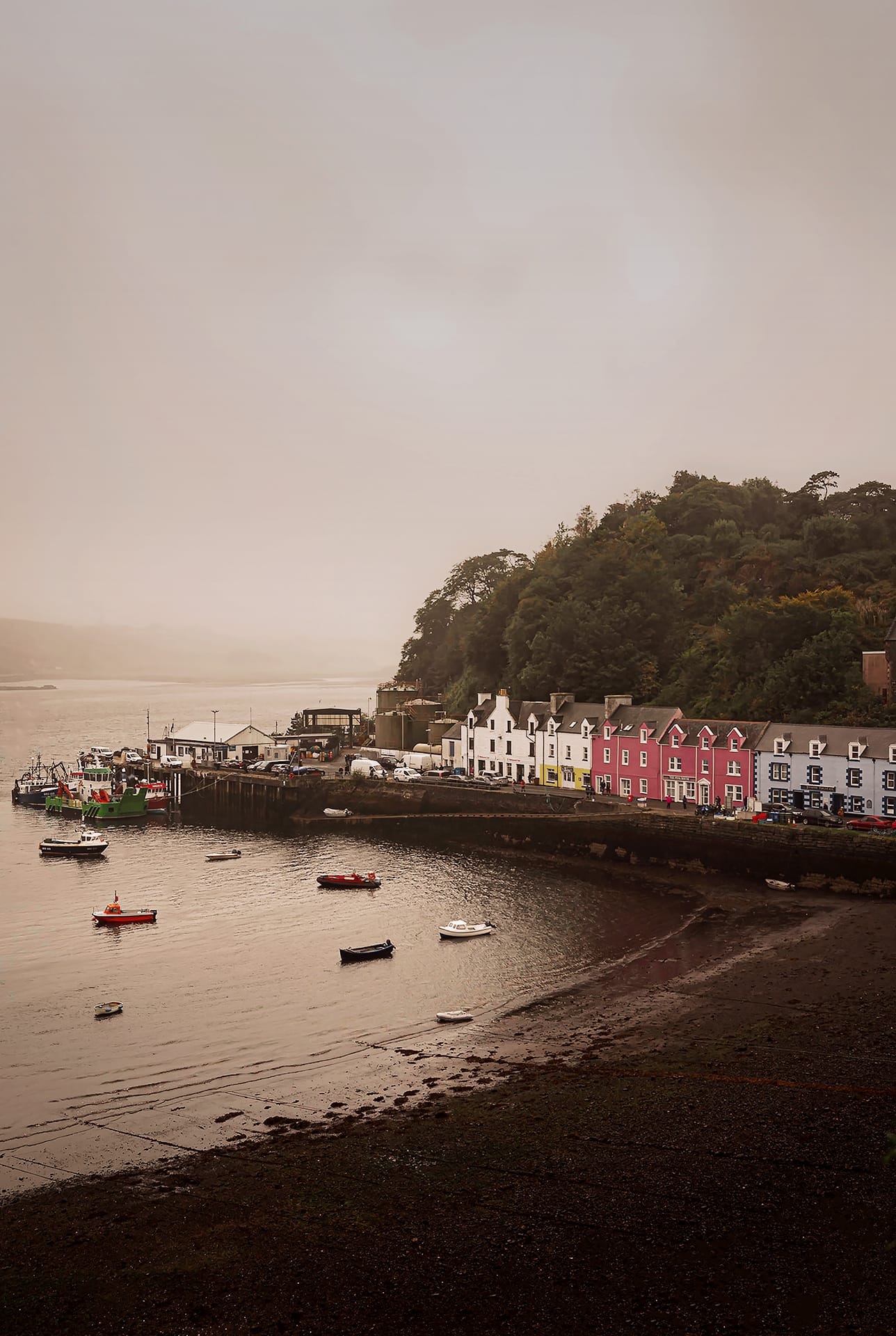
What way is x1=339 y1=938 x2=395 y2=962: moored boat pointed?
to the viewer's left

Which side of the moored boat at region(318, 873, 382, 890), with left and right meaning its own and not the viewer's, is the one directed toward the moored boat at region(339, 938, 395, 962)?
left

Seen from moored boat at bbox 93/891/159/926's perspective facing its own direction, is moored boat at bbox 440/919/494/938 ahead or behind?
behind

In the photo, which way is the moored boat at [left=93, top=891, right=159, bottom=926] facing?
to the viewer's left

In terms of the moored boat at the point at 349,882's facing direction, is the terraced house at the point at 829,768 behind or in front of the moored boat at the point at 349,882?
behind

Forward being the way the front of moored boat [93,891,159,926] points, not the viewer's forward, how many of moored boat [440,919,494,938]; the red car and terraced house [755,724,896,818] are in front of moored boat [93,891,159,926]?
0

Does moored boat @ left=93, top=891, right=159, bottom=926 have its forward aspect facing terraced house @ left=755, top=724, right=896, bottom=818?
no

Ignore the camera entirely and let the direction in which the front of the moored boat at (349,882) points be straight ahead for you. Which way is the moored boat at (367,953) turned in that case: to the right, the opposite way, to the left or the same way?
the same way

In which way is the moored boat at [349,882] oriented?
to the viewer's left

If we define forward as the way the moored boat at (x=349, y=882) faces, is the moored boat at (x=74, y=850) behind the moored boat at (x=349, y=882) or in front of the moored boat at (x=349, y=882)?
in front
